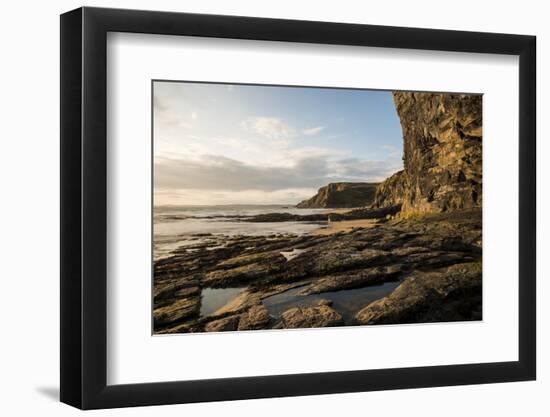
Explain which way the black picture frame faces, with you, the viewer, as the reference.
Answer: facing the viewer and to the right of the viewer
